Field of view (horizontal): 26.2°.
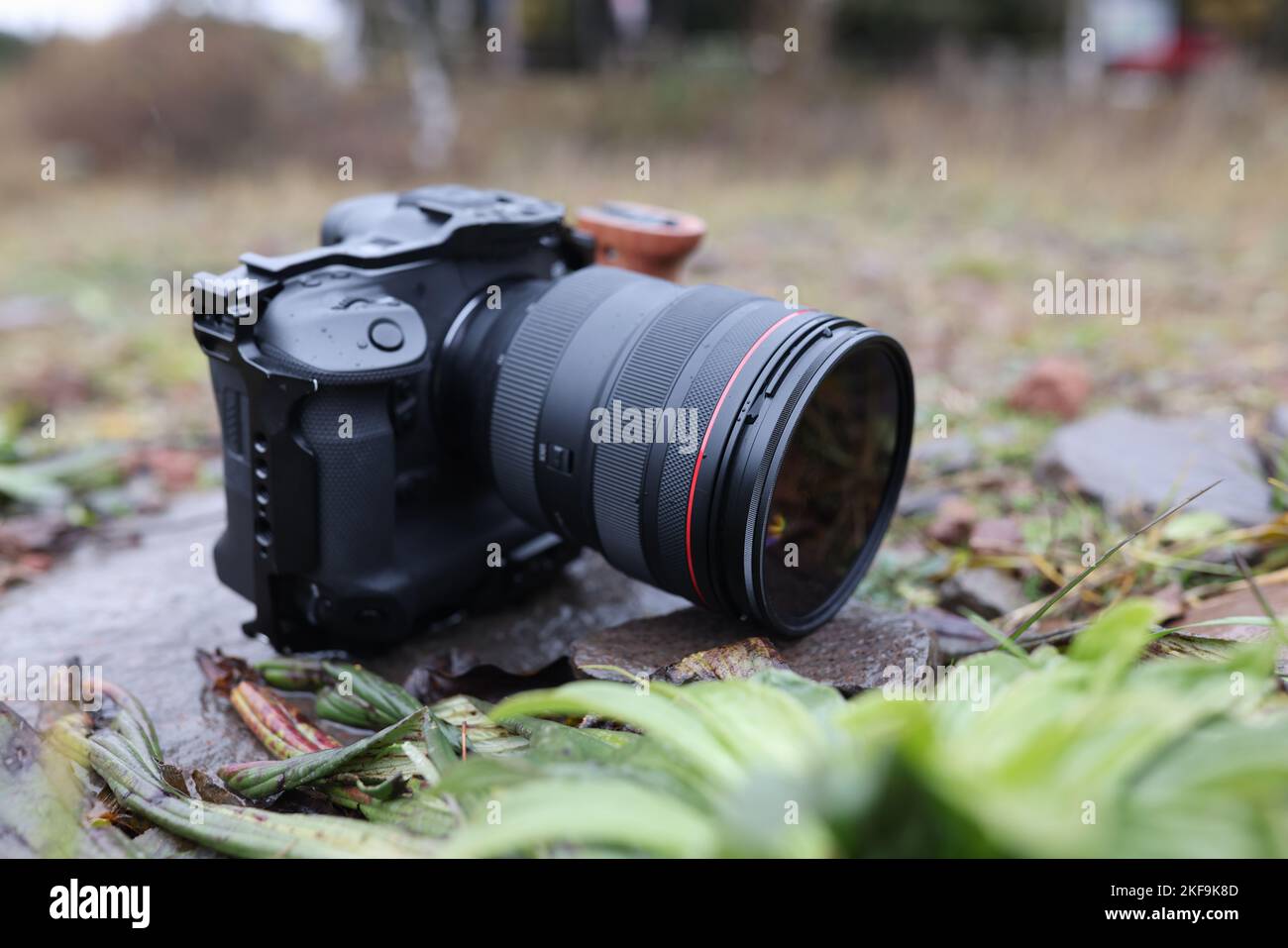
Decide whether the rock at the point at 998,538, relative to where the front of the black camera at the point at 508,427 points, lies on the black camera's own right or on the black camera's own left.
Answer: on the black camera's own left

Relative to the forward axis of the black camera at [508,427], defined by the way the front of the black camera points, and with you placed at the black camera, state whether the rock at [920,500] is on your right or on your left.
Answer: on your left

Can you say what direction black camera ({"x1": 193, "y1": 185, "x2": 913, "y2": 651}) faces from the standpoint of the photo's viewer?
facing the viewer and to the right of the viewer

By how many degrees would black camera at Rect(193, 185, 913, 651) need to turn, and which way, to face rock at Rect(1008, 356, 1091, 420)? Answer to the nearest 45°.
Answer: approximately 90° to its left

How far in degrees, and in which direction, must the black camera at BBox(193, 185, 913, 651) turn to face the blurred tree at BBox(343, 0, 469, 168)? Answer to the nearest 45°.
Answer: approximately 135° to its left
